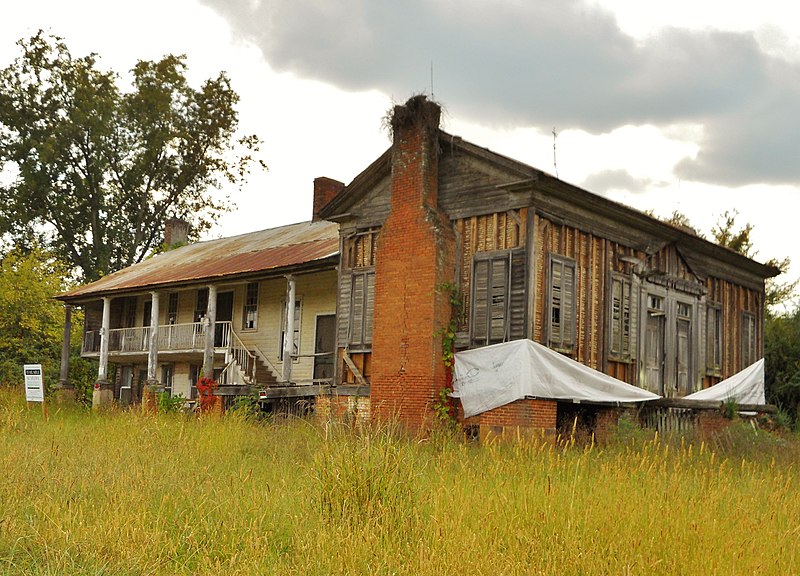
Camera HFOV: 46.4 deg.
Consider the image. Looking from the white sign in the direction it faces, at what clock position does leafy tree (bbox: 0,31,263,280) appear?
The leafy tree is roughly at 6 o'clock from the white sign.

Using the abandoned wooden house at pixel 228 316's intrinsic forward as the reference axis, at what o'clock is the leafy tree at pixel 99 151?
The leafy tree is roughly at 4 o'clock from the abandoned wooden house.

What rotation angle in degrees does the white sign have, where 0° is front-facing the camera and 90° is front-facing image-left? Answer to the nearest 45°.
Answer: approximately 0°

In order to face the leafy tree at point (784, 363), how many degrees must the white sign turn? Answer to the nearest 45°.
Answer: approximately 90° to its left

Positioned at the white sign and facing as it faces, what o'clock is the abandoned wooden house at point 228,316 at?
The abandoned wooden house is roughly at 7 o'clock from the white sign.

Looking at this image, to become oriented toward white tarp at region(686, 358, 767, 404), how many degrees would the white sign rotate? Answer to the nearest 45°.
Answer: approximately 90° to its left

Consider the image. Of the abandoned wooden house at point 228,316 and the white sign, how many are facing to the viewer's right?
0

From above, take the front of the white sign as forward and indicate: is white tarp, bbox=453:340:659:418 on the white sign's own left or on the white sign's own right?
on the white sign's own left

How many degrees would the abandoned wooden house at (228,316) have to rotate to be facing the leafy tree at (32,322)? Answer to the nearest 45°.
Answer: approximately 90° to its right

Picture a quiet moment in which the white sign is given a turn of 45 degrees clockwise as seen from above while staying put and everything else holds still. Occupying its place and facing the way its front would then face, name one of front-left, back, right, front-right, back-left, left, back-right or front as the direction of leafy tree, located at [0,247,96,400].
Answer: back-right
